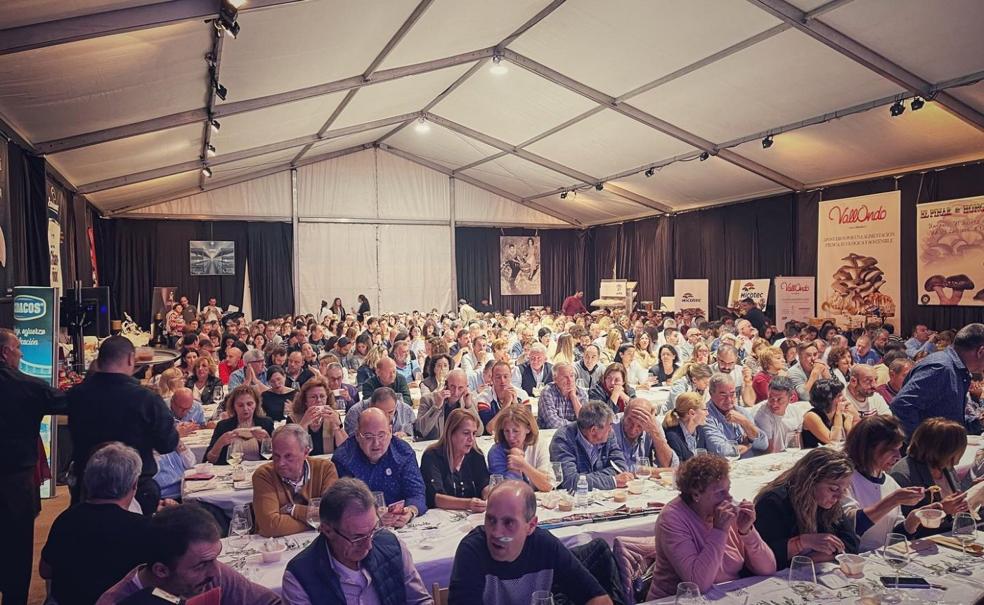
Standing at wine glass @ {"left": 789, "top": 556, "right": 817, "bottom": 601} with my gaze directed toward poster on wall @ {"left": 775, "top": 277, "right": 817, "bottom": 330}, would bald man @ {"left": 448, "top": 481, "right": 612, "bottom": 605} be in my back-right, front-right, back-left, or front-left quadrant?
back-left

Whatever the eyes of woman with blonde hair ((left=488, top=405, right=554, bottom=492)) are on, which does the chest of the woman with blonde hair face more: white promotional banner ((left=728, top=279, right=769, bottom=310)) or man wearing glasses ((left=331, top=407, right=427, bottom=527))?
the man wearing glasses

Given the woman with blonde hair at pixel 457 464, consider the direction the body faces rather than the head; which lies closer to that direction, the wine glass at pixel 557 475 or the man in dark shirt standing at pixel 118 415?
the wine glass

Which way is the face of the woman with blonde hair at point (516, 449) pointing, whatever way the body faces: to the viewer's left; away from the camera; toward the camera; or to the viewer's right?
toward the camera

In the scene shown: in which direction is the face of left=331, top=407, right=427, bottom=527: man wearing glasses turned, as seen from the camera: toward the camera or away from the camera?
toward the camera

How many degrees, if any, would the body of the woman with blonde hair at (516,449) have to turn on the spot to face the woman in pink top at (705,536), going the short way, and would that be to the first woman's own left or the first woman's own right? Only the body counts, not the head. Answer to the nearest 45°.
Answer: approximately 90° to the first woman's own left

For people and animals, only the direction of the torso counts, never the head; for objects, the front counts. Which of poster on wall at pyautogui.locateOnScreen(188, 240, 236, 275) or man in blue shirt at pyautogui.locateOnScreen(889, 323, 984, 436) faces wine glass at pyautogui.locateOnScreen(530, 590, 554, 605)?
the poster on wall

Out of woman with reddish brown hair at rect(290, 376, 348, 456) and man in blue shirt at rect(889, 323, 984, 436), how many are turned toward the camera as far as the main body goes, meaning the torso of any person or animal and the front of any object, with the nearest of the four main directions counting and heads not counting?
1

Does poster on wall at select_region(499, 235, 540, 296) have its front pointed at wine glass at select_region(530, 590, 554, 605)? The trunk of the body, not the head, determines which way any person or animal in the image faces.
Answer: yes

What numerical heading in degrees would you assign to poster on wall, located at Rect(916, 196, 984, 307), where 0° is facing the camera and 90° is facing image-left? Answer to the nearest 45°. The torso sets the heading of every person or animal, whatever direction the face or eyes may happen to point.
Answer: approximately 45°

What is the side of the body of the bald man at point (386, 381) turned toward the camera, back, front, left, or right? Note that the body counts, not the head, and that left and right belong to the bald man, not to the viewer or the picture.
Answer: front

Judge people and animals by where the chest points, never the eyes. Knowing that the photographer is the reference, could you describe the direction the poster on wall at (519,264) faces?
facing the viewer

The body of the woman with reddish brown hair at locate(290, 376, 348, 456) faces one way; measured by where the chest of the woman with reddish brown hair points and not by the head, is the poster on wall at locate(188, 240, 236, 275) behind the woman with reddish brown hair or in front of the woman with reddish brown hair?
behind

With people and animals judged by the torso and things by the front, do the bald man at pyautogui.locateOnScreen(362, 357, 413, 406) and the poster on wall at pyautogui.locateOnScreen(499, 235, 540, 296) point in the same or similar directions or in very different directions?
same or similar directions

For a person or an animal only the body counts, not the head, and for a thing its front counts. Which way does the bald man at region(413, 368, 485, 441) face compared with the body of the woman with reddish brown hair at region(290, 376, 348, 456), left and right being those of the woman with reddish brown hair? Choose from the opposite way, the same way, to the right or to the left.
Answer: the same way

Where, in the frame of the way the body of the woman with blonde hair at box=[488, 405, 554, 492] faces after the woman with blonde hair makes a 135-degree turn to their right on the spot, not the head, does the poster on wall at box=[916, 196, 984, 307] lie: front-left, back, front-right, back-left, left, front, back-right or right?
front-right
